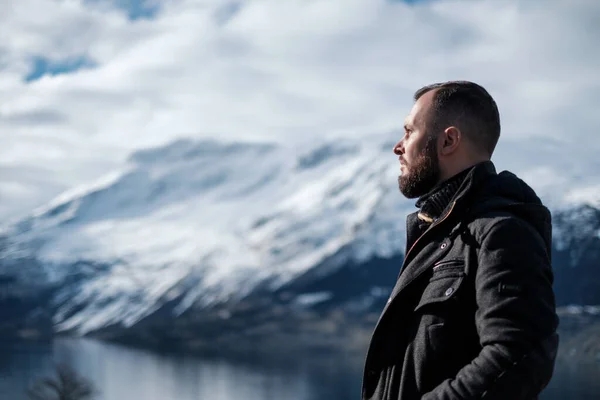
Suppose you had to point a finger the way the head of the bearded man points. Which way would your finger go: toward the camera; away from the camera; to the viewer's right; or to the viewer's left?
to the viewer's left

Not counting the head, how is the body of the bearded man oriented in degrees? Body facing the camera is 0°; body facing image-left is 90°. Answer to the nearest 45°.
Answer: approximately 90°
